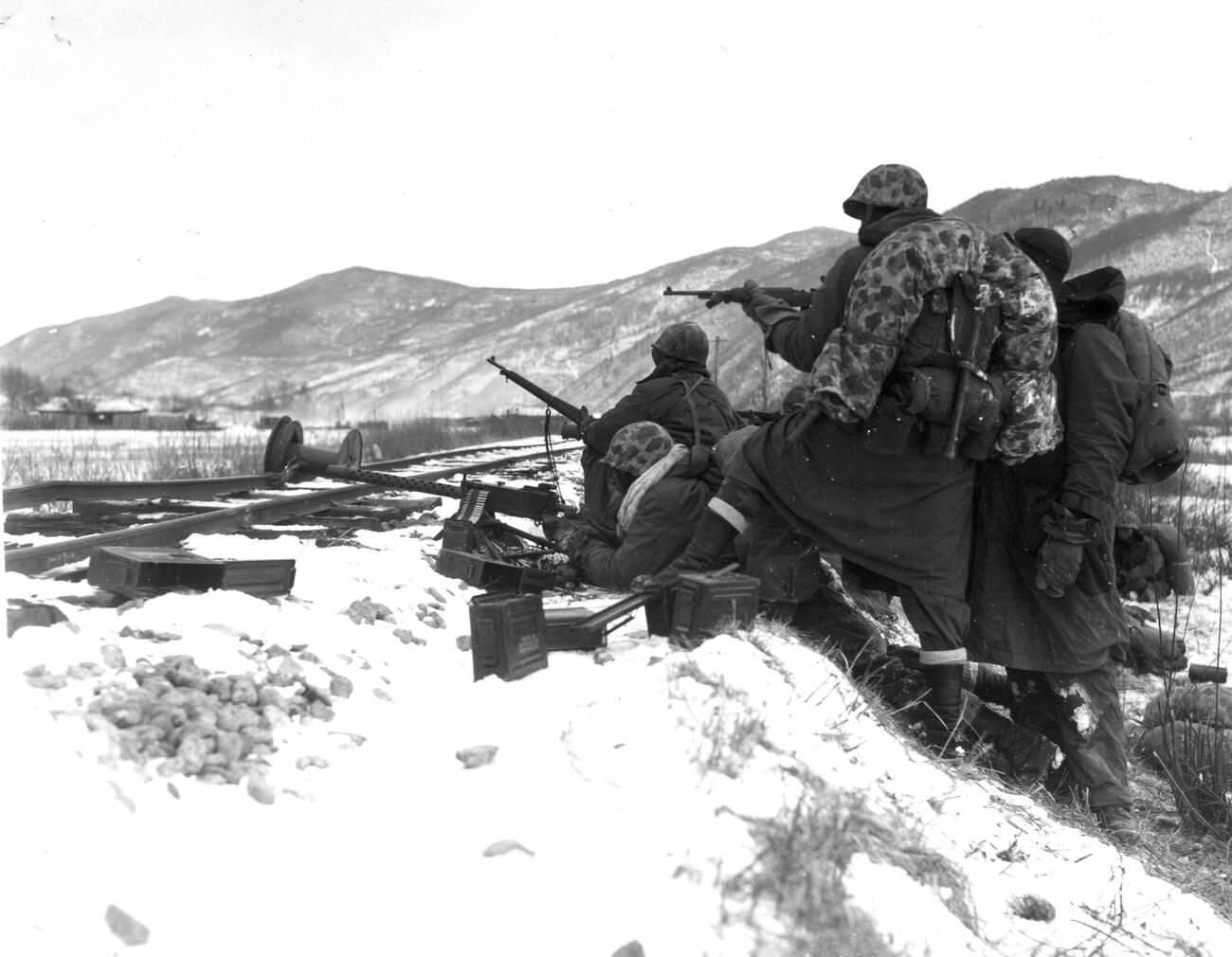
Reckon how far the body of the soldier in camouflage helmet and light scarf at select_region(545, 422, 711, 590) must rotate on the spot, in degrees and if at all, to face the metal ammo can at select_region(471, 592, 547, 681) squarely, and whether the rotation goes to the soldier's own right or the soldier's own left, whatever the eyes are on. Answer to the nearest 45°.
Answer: approximately 90° to the soldier's own left

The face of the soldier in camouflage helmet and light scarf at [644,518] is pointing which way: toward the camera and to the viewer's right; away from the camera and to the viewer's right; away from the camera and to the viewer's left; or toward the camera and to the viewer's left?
away from the camera and to the viewer's left

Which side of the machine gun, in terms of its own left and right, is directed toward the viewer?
left

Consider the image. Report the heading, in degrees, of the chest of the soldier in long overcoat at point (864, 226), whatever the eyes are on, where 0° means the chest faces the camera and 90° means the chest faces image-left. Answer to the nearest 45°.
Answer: approximately 90°

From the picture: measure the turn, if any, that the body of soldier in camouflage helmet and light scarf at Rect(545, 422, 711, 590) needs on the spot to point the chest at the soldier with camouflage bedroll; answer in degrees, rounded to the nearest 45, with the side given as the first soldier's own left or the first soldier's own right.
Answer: approximately 135° to the first soldier's own left

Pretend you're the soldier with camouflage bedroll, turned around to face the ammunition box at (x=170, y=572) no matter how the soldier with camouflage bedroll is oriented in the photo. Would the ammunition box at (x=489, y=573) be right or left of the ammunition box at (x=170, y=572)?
right
